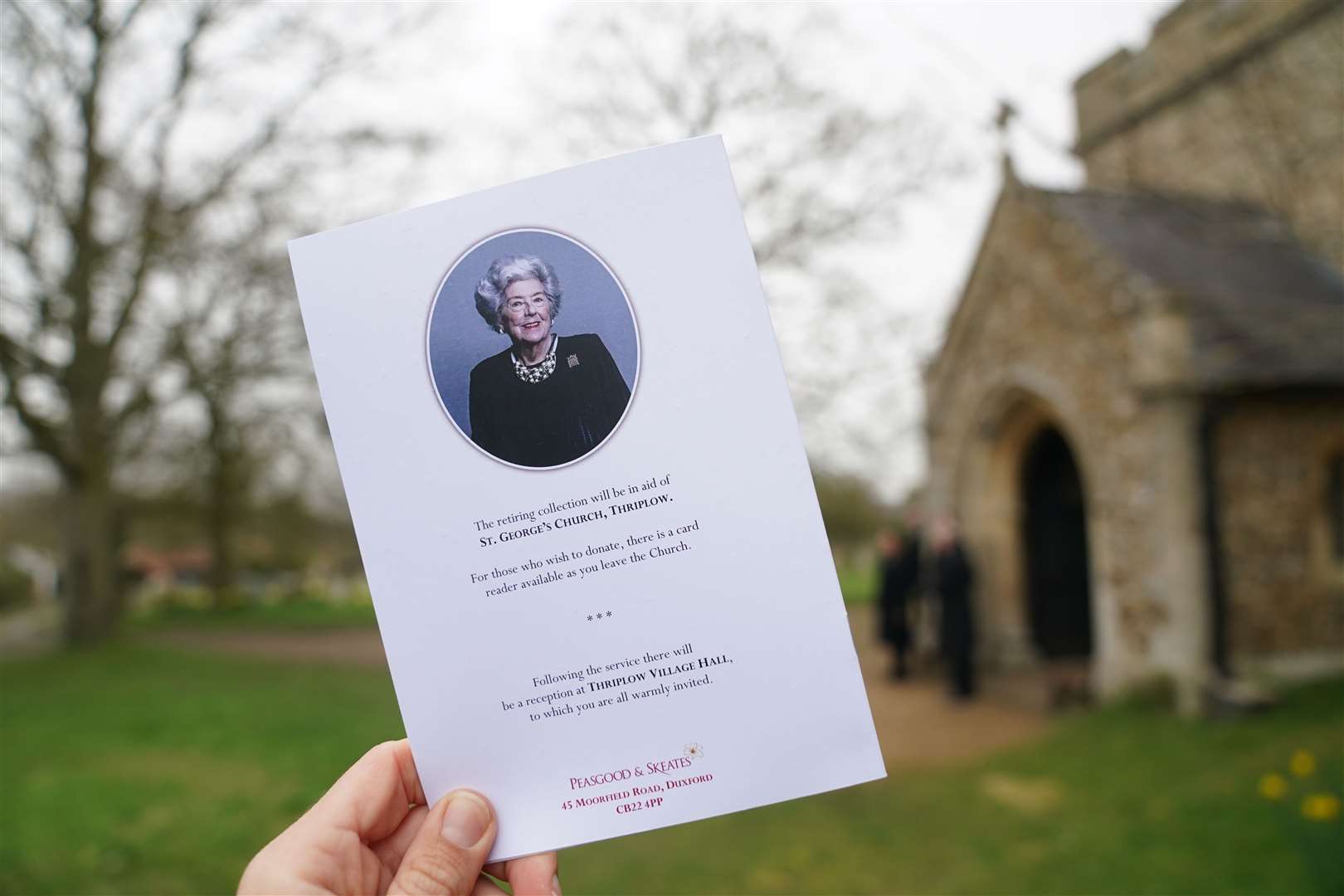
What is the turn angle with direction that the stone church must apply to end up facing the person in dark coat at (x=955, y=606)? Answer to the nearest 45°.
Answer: approximately 45° to its right

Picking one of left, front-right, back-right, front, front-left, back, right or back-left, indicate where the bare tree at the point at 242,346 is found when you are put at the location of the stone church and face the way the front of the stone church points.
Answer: front-right

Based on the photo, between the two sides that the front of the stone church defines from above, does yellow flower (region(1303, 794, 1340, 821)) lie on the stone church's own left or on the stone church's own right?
on the stone church's own left
